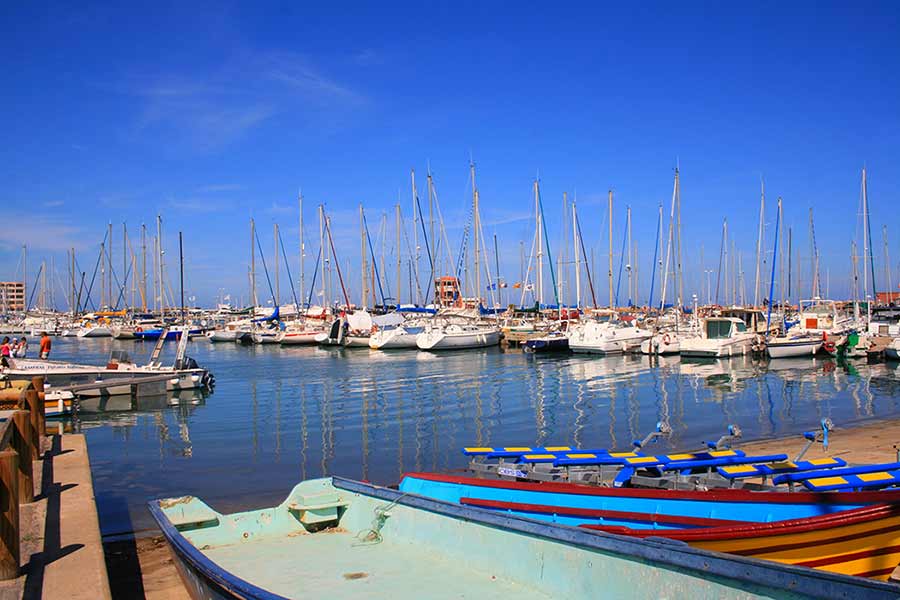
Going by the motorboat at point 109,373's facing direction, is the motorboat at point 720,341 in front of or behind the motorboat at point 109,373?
behind

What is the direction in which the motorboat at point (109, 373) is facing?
to the viewer's left

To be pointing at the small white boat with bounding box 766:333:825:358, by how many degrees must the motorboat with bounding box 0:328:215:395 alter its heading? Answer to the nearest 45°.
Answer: approximately 180°
